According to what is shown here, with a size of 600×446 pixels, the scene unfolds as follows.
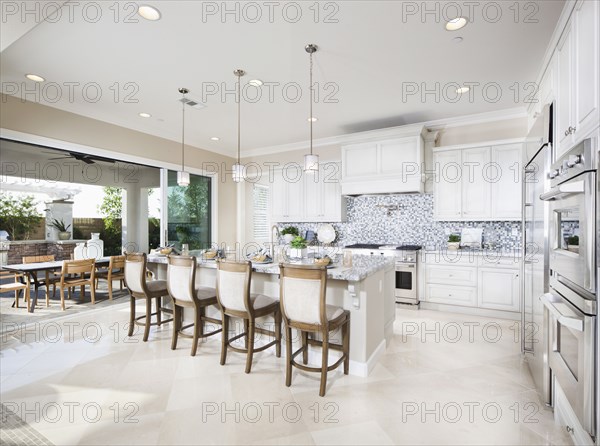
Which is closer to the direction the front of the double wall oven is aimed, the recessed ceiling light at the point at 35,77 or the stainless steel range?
the recessed ceiling light

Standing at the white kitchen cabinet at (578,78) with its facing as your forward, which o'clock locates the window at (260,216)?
The window is roughly at 1 o'clock from the white kitchen cabinet.

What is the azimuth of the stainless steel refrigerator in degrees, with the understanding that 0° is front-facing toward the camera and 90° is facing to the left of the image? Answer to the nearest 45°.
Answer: approximately 90°

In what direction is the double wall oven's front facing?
to the viewer's left

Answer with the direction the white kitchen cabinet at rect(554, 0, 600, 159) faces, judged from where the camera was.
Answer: facing to the left of the viewer

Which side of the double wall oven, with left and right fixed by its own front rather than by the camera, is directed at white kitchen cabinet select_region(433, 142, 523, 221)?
right

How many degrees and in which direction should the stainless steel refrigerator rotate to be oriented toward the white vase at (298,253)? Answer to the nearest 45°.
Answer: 0° — it already faces it
